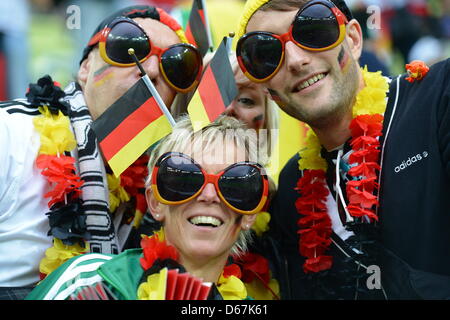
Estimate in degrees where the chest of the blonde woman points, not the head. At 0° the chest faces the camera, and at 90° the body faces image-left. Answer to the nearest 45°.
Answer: approximately 0°
